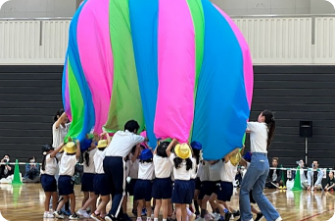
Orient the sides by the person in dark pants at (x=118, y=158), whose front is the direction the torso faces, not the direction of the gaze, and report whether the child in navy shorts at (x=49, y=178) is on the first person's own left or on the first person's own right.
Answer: on the first person's own left

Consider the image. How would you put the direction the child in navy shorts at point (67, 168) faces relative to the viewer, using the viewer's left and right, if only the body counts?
facing away from the viewer and to the right of the viewer

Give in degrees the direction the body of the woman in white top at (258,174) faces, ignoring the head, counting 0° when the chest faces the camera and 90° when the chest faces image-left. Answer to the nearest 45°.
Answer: approximately 90°

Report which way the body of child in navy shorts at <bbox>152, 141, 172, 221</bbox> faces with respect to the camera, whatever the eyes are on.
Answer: away from the camera

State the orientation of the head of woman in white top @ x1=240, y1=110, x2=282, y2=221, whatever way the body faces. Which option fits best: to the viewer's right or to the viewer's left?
to the viewer's left

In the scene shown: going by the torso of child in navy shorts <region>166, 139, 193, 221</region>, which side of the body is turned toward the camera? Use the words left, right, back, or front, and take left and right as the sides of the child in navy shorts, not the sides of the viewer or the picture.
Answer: back

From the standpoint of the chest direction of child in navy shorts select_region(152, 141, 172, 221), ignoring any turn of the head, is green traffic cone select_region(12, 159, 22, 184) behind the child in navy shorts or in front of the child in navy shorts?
in front

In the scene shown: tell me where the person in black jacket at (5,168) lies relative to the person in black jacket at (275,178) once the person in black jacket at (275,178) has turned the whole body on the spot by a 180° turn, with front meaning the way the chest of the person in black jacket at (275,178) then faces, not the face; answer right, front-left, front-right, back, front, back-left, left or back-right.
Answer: left

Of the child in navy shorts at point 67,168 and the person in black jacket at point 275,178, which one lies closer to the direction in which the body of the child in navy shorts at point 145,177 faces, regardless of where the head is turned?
the person in black jacket

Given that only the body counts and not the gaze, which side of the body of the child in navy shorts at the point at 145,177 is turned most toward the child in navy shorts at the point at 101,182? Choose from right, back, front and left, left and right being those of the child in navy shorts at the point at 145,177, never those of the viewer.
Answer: left

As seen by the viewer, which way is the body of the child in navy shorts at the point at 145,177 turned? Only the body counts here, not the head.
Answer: away from the camera
